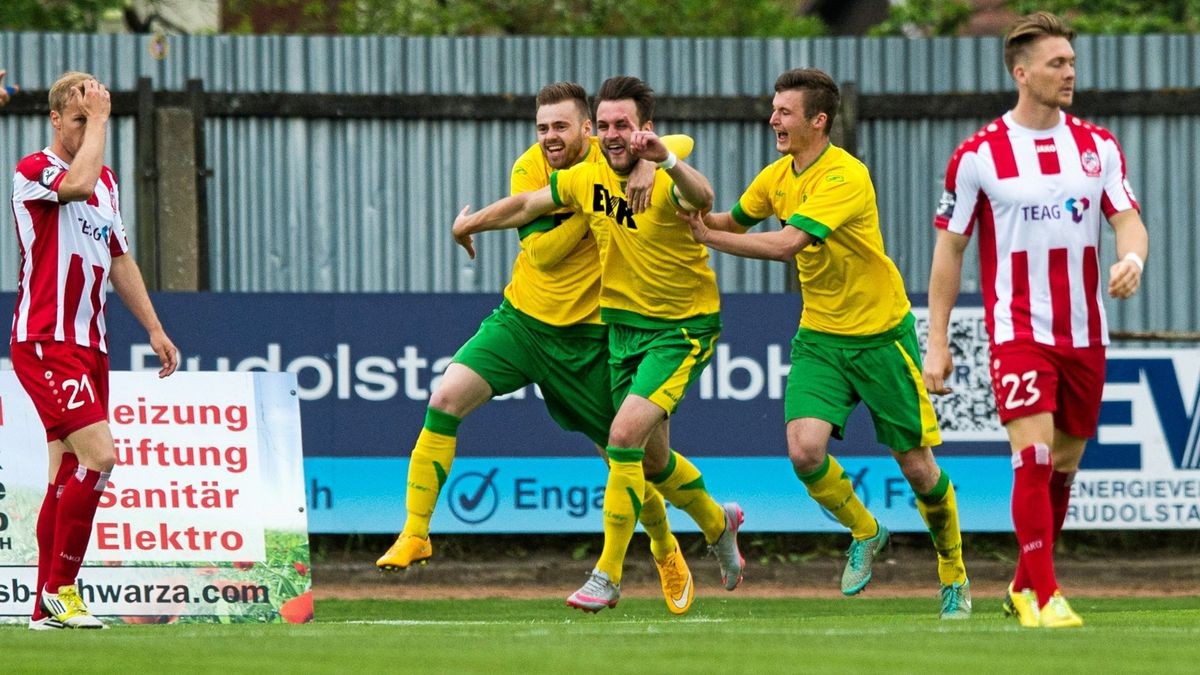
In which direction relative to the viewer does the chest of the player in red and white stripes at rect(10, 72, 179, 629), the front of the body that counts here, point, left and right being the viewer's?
facing the viewer and to the right of the viewer

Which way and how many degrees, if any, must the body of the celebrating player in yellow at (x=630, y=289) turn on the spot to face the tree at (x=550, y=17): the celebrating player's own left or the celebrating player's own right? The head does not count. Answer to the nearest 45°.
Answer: approximately 135° to the celebrating player's own right

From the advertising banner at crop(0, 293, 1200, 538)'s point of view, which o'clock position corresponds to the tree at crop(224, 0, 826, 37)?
The tree is roughly at 6 o'clock from the advertising banner.

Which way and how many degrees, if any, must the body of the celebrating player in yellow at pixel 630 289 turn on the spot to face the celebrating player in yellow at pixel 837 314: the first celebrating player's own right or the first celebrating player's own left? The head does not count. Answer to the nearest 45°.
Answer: approximately 135° to the first celebrating player's own left

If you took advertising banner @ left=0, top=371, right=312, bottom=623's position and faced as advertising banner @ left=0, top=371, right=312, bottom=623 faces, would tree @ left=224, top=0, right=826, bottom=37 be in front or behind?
behind

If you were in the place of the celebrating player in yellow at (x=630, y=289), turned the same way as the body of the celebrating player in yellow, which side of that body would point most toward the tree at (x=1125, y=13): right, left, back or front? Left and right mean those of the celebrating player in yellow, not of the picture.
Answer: back

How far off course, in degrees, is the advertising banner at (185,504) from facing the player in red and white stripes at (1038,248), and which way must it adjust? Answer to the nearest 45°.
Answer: approximately 45° to its left

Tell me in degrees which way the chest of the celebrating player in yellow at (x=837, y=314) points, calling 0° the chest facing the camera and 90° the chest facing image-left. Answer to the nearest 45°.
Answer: approximately 45°

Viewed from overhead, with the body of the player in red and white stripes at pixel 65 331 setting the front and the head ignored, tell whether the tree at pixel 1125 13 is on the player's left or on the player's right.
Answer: on the player's left

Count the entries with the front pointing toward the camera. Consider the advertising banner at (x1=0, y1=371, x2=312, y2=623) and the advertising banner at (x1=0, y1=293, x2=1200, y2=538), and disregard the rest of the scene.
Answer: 2

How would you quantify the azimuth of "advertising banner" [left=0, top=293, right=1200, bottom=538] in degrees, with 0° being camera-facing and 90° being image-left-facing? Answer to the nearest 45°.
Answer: approximately 0°

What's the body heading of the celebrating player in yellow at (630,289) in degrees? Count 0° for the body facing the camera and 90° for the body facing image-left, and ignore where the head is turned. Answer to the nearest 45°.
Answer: approximately 45°
